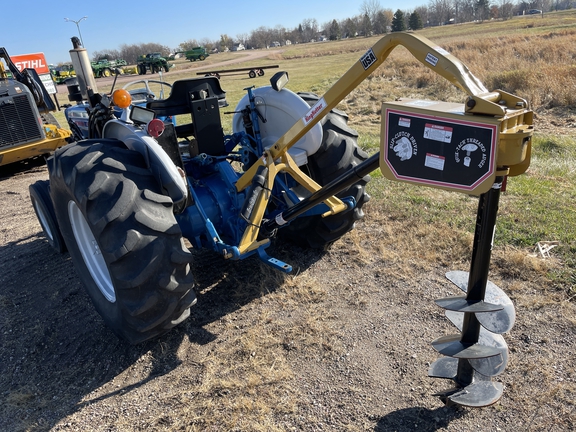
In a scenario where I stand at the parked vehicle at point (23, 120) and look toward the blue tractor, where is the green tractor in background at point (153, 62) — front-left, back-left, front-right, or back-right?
back-left

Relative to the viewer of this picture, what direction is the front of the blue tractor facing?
facing away from the viewer and to the left of the viewer

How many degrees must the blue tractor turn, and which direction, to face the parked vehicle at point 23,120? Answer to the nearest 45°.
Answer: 0° — it already faces it

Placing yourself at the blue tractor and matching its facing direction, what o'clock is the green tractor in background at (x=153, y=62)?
The green tractor in background is roughly at 1 o'clock from the blue tractor.

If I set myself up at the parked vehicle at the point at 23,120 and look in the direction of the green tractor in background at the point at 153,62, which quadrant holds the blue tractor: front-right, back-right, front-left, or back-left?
back-right
